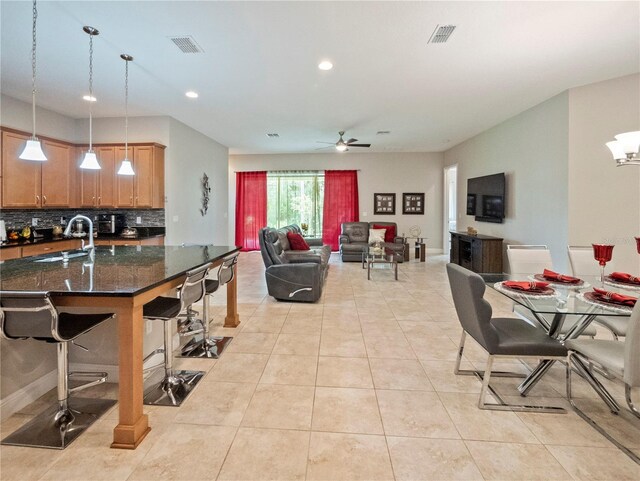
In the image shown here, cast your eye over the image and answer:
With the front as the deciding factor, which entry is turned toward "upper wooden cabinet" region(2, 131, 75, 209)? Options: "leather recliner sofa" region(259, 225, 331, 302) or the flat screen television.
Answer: the flat screen television

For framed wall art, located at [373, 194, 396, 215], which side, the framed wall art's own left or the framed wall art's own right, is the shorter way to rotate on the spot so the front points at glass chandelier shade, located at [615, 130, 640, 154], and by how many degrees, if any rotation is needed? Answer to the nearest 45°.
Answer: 0° — it already faces it

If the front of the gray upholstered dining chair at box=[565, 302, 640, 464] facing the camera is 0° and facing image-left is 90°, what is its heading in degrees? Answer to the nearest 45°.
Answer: approximately 135°

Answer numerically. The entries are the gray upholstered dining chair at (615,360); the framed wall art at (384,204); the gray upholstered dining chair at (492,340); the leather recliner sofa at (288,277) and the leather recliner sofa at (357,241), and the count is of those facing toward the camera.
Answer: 2

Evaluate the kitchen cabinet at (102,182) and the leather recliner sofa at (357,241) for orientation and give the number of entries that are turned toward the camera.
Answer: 2

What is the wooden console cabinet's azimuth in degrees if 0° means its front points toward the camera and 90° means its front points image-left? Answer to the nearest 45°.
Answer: approximately 45°

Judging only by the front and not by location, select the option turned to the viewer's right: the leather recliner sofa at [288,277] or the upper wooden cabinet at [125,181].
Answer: the leather recliner sofa

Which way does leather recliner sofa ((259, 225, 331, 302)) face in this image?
to the viewer's right

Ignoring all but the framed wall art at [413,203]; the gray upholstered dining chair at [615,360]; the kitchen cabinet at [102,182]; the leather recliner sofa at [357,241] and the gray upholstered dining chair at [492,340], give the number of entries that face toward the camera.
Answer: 3

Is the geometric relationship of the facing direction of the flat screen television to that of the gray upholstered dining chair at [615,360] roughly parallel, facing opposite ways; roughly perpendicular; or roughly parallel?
roughly perpendicular
